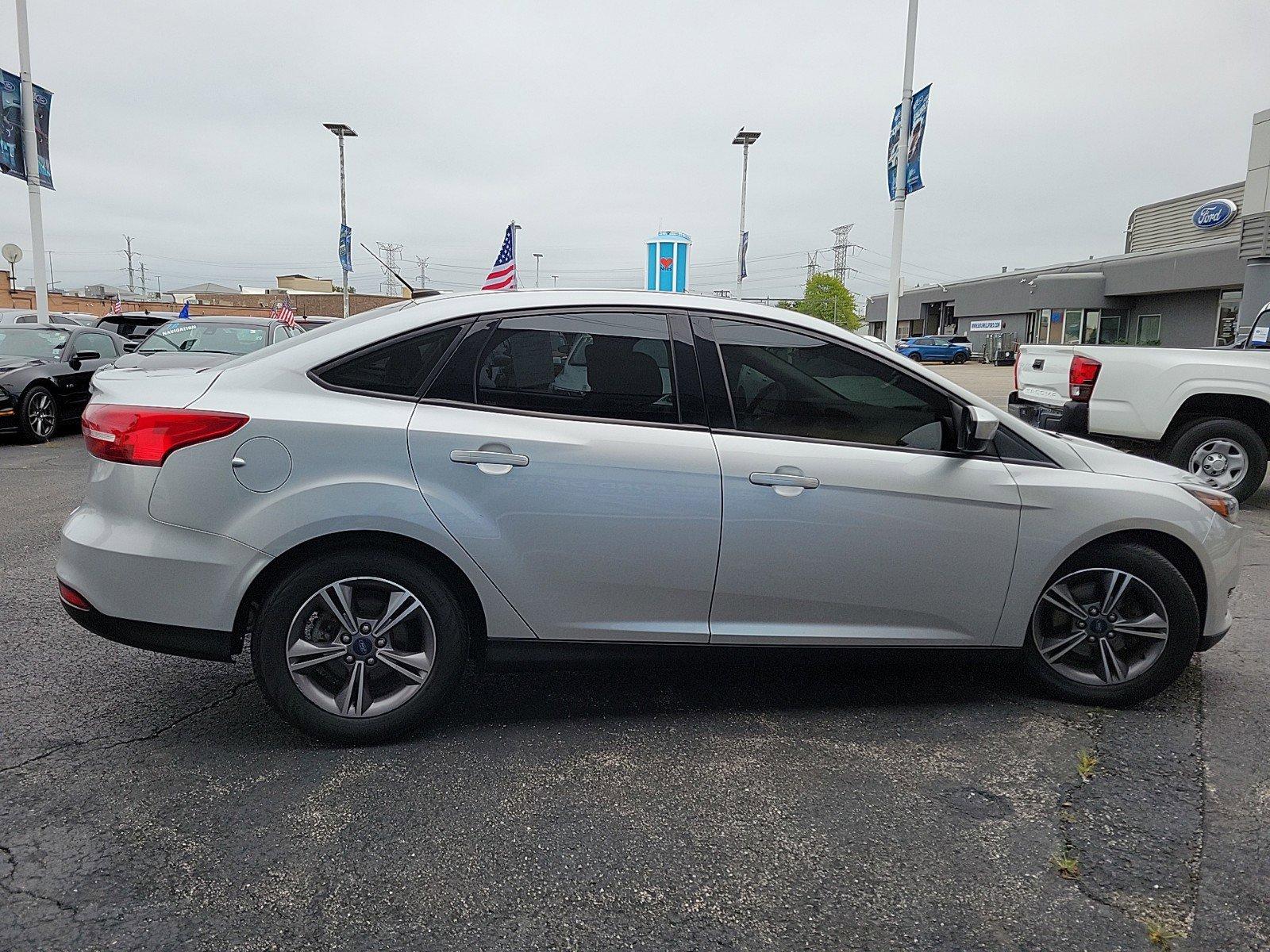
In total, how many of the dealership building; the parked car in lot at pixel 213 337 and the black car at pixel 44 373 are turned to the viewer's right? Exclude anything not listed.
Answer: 0

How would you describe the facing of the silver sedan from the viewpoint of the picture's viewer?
facing to the right of the viewer

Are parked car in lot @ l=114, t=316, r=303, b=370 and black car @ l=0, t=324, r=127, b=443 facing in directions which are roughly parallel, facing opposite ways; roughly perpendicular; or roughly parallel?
roughly parallel

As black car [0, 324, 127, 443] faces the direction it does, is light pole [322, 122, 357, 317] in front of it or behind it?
behind

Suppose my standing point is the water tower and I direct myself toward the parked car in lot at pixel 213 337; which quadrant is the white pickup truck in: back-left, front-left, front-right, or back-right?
front-left

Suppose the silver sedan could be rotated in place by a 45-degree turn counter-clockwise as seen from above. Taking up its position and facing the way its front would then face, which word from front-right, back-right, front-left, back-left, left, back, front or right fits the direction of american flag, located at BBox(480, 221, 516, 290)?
front-left

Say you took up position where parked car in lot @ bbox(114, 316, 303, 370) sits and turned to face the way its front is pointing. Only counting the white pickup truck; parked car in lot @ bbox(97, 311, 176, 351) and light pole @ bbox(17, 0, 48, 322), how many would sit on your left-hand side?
1

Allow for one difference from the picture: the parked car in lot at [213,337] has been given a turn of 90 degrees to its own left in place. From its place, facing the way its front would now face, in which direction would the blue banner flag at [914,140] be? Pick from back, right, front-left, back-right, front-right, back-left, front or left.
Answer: front-left

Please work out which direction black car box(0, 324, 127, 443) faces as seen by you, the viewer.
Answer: facing the viewer and to the left of the viewer

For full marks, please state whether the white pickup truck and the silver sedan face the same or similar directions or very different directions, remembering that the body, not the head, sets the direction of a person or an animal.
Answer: same or similar directions

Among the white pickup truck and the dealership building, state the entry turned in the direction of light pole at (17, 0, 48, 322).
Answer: the dealership building

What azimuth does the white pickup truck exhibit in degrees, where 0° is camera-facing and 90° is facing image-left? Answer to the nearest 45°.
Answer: approximately 225°

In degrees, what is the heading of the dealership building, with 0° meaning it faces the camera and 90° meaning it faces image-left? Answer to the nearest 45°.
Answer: approximately 45°
